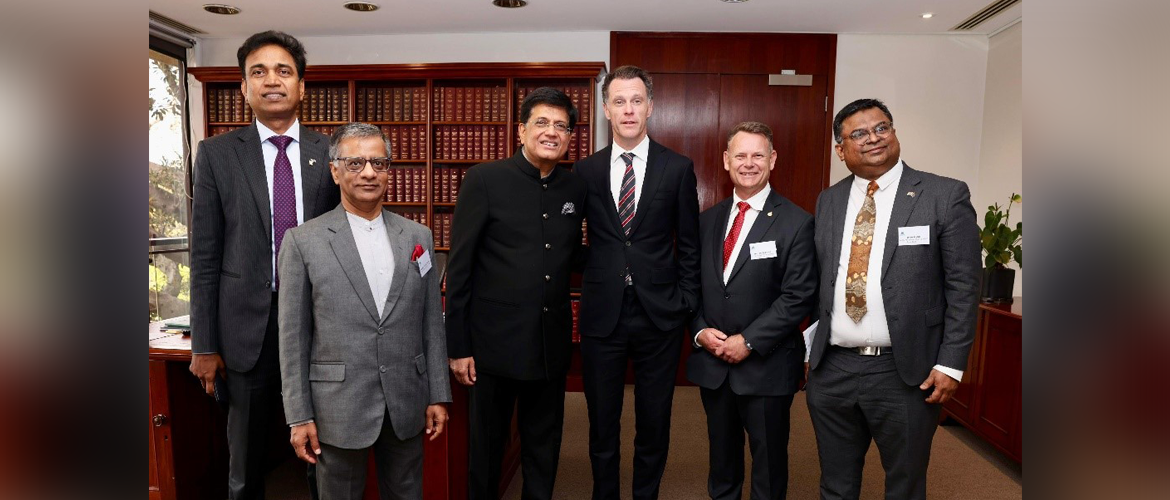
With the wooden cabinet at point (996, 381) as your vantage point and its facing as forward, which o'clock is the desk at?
The desk is roughly at 12 o'clock from the wooden cabinet.

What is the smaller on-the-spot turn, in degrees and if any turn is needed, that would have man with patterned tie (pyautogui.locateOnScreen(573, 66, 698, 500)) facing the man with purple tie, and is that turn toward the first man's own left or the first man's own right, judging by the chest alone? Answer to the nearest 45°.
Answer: approximately 45° to the first man's own right

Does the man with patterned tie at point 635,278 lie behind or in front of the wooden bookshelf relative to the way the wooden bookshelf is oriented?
in front

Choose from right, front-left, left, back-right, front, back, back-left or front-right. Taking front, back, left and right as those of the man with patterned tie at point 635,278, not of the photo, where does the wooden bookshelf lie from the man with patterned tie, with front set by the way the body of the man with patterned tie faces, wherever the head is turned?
back-right

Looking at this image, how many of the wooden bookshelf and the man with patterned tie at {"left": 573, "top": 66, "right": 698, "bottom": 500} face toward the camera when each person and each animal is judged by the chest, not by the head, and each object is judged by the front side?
2

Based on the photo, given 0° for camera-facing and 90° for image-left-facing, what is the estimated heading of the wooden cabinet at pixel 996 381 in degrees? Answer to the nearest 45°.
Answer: approximately 45°

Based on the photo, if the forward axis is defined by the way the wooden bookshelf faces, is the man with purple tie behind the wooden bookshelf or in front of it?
in front

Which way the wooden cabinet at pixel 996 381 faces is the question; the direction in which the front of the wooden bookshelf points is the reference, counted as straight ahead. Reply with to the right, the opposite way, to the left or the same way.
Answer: to the right

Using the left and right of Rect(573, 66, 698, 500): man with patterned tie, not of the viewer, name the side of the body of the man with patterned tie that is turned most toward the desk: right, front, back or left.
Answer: right

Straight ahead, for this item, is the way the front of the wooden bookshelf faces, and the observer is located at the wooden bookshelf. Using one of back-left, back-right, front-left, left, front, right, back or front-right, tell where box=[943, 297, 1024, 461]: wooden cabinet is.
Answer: front-left

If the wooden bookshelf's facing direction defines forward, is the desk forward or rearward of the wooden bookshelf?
forward

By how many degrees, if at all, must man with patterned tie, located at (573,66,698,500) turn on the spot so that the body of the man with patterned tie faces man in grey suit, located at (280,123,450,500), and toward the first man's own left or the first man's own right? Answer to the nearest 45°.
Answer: approximately 45° to the first man's own right
